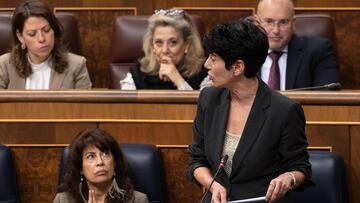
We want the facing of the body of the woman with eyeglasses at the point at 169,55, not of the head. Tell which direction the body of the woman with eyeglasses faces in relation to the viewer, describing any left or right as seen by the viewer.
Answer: facing the viewer

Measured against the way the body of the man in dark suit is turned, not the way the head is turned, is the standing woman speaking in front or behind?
in front

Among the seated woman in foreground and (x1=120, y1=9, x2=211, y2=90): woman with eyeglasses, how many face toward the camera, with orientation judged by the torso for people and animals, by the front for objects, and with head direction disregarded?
2

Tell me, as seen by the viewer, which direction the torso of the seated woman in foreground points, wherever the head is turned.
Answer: toward the camera

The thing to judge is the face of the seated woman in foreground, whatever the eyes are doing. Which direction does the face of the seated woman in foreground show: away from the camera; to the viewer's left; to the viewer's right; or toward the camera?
toward the camera

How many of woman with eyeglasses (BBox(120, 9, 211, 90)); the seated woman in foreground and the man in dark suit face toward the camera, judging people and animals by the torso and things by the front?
3
